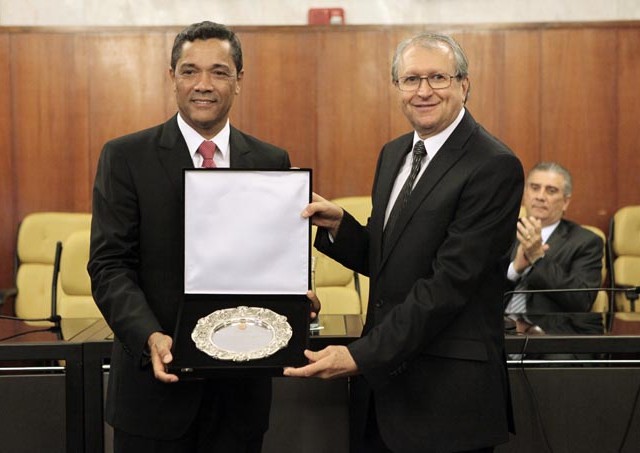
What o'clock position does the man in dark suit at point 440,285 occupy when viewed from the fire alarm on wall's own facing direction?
The man in dark suit is roughly at 12 o'clock from the fire alarm on wall.

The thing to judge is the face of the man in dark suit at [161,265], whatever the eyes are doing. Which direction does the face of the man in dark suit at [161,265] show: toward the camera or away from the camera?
toward the camera

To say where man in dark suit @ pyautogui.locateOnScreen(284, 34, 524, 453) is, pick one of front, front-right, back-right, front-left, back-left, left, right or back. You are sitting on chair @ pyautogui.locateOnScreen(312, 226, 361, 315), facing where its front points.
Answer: front

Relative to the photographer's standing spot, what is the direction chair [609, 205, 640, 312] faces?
facing the viewer

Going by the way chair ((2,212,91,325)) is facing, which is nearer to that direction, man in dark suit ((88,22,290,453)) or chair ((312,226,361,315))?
the man in dark suit

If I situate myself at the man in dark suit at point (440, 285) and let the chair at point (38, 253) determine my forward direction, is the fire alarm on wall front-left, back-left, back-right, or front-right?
front-right

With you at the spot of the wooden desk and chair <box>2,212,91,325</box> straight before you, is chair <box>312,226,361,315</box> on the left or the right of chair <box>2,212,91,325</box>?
right

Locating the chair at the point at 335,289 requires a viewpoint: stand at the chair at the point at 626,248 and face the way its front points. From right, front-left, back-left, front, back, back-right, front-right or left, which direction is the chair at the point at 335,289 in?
front-right

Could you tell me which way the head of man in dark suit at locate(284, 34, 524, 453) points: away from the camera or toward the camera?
toward the camera

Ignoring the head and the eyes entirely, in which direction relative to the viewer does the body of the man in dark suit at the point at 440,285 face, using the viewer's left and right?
facing the viewer and to the left of the viewer

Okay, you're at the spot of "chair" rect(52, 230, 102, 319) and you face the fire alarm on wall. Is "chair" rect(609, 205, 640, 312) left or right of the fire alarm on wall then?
right

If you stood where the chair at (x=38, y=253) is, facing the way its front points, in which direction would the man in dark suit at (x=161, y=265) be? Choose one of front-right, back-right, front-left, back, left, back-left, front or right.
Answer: front

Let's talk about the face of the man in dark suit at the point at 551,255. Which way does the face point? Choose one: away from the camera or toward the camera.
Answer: toward the camera

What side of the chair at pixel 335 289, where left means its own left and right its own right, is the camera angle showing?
front

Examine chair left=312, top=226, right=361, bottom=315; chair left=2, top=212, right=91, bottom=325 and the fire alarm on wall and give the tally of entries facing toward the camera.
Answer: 3

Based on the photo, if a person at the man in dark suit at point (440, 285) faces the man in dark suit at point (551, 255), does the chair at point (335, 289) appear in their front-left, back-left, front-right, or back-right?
front-left

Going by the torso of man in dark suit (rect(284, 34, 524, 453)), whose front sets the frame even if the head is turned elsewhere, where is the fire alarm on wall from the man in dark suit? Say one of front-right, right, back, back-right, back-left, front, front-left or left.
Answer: back-right

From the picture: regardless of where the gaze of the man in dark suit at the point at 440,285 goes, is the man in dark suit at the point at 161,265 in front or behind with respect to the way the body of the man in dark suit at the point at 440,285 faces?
in front

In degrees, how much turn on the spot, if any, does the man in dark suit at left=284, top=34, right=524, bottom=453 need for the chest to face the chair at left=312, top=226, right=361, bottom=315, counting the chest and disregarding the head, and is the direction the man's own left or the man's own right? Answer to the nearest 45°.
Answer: approximately 135° to the man's own right

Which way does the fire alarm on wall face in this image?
toward the camera
